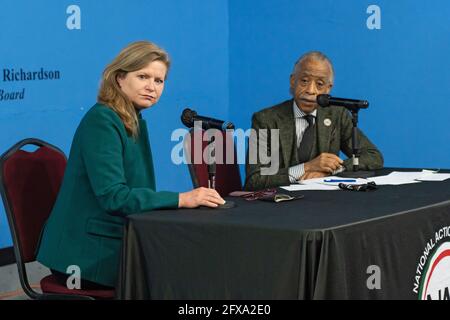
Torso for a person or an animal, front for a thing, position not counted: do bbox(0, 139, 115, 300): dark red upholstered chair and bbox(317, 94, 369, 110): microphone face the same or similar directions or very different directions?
very different directions

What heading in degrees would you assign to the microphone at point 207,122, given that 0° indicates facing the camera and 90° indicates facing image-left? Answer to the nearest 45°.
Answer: approximately 90°

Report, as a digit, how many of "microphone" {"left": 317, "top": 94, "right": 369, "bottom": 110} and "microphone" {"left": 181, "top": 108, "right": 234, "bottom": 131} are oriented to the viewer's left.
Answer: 2

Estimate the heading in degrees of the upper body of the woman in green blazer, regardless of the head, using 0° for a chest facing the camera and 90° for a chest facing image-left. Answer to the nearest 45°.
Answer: approximately 270°

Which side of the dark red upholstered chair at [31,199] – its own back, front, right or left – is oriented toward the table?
front

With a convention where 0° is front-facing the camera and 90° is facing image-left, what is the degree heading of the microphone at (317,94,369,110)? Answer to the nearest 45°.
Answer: approximately 90°

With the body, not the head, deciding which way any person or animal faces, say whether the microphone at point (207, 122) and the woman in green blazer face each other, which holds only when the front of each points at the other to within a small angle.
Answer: yes

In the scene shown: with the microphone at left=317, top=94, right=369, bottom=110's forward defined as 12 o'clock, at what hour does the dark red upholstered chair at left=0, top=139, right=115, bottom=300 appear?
The dark red upholstered chair is roughly at 11 o'clock from the microphone.

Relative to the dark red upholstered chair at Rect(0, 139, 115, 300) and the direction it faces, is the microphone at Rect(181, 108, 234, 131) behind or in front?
in front

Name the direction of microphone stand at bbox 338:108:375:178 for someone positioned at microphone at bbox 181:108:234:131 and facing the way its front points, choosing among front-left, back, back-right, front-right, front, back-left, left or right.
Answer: back-right

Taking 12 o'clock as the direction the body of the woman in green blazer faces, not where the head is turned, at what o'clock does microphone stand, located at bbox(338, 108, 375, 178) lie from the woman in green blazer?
The microphone stand is roughly at 11 o'clock from the woman in green blazer.
